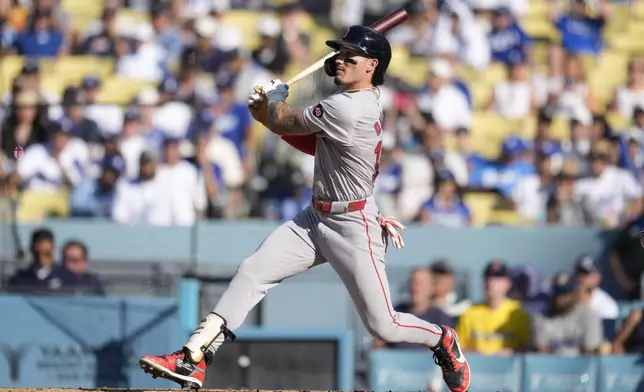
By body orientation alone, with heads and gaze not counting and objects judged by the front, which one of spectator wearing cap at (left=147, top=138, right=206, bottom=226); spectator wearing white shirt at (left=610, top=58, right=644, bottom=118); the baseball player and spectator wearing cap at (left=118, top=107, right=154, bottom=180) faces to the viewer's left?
the baseball player

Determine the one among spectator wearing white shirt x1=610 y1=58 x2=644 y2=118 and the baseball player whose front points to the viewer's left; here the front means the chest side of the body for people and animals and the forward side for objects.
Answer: the baseball player

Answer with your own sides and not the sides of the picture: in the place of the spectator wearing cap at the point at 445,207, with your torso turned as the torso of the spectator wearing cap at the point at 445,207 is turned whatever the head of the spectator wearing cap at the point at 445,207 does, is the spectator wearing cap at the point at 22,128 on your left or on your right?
on your right

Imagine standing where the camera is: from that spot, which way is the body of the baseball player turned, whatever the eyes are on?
to the viewer's left

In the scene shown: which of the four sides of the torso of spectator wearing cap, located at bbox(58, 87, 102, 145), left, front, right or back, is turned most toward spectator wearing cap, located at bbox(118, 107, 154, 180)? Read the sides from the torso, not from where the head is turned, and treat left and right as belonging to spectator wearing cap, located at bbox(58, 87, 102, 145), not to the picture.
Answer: left

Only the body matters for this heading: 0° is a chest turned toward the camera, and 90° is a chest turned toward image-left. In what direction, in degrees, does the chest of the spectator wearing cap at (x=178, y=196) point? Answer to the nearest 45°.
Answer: approximately 0°
